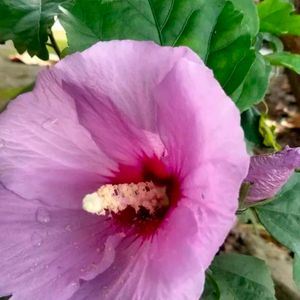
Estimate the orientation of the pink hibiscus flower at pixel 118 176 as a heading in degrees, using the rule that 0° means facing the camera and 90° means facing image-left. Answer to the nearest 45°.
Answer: approximately 45°

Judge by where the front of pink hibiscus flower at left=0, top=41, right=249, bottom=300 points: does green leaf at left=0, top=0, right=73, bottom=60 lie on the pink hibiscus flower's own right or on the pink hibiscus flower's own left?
on the pink hibiscus flower's own right

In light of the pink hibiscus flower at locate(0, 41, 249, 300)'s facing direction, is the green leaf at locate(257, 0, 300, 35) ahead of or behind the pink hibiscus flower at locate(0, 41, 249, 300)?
behind

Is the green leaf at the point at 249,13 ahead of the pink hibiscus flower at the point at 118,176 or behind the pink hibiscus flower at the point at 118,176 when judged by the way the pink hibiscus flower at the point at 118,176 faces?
behind
